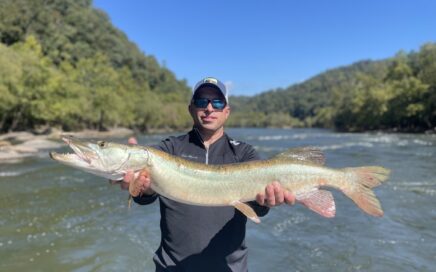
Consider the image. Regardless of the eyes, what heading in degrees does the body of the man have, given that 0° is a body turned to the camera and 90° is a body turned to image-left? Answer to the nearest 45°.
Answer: approximately 0°
